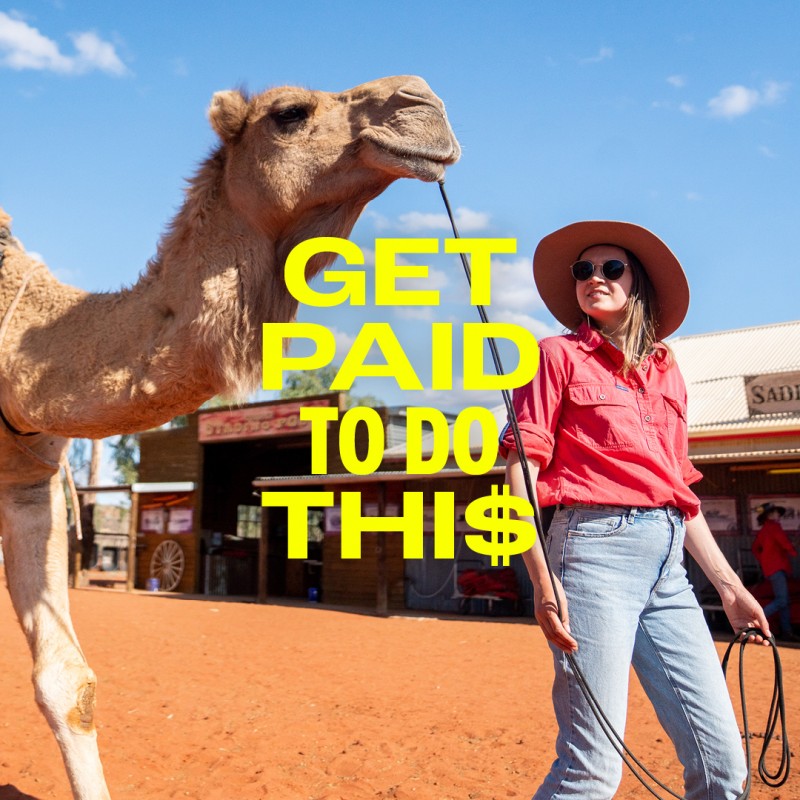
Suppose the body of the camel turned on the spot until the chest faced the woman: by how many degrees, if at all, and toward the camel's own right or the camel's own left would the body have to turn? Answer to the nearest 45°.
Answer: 0° — it already faces them

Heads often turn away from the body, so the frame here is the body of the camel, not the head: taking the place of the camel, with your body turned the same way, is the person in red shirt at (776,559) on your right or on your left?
on your left

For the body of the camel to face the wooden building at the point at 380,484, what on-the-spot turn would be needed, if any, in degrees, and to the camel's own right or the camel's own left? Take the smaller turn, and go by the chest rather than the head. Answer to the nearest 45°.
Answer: approximately 90° to the camel's own left

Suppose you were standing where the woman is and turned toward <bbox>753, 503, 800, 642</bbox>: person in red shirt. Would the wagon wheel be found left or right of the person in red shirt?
left

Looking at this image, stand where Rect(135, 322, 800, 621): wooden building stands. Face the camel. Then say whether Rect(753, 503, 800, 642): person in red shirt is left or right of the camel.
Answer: left

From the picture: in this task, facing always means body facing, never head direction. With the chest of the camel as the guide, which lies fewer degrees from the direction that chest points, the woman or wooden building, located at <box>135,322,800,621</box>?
the woman

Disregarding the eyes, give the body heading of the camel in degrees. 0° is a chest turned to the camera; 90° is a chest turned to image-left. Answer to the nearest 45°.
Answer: approximately 270°
